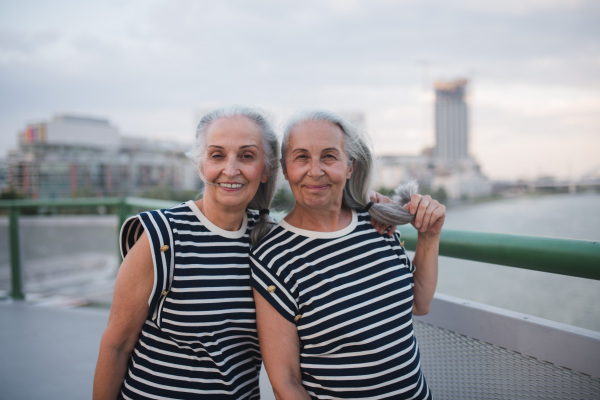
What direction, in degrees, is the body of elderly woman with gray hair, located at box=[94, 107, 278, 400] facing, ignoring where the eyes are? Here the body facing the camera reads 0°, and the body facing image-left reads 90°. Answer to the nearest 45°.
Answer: approximately 315°

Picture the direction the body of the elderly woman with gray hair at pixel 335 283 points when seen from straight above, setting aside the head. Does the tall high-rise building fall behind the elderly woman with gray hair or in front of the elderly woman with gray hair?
behind

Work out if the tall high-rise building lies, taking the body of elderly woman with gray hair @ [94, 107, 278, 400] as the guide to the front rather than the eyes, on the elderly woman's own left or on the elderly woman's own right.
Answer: on the elderly woman's own left

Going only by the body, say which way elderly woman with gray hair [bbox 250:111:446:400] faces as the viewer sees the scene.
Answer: toward the camera

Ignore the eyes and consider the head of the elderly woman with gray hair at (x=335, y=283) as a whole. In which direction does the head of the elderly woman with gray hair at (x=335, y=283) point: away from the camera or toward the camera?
toward the camera

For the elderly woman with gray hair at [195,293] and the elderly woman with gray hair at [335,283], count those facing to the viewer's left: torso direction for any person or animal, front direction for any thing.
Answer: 0
